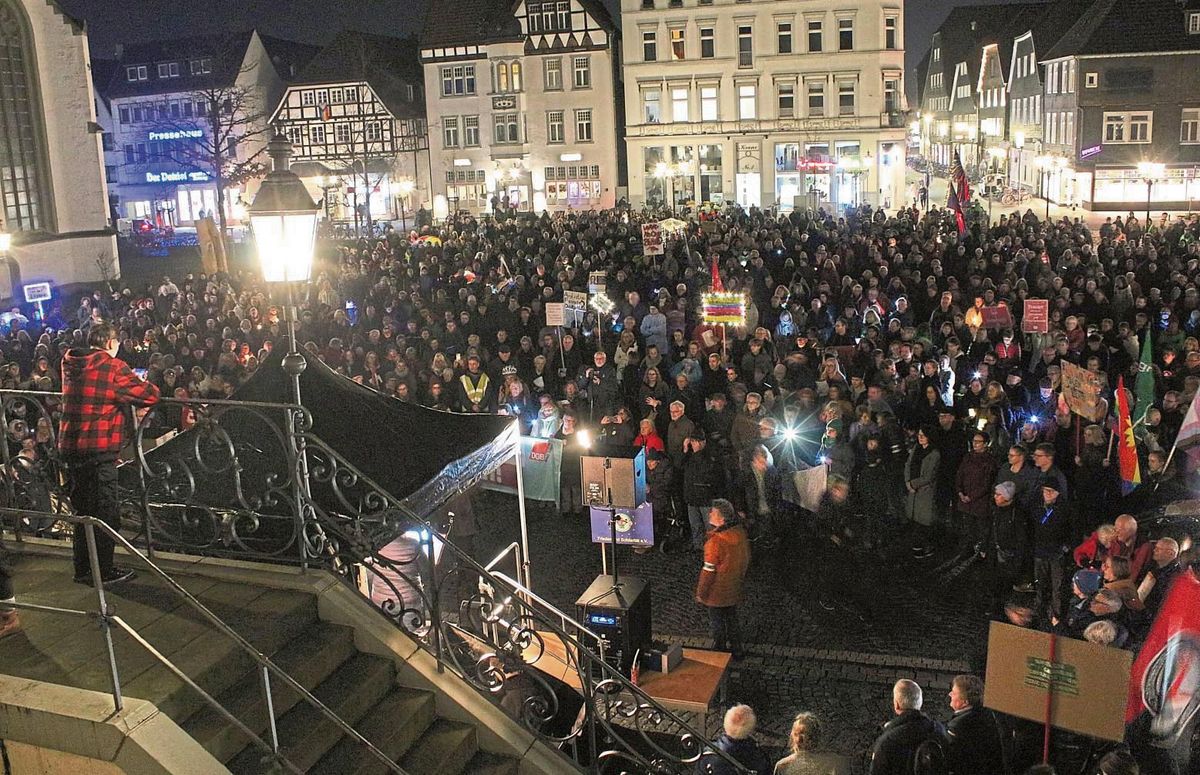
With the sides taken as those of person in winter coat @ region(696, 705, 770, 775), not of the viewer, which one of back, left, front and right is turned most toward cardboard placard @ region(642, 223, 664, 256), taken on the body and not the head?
front

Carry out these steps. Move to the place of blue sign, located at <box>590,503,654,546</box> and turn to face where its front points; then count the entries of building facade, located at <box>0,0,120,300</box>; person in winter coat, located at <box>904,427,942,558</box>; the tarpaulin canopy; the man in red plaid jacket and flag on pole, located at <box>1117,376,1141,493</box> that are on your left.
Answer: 2

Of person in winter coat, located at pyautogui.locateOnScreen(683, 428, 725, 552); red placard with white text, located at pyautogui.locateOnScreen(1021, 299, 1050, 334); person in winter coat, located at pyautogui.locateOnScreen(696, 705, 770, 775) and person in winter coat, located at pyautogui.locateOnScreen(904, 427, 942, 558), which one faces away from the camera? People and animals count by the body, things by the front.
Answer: person in winter coat, located at pyautogui.locateOnScreen(696, 705, 770, 775)

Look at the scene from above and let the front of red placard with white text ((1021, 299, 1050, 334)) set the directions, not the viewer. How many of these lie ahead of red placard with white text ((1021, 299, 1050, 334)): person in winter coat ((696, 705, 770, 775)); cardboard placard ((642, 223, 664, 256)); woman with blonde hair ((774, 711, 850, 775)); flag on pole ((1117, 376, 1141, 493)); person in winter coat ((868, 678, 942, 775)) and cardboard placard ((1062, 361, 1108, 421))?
5

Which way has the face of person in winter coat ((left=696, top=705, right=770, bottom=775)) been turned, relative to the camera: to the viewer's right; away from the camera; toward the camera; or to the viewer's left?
away from the camera

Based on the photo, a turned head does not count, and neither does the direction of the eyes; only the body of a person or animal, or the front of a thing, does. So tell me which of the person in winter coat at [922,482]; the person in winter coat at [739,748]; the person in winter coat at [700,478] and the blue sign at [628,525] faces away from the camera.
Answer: the person in winter coat at [739,748]

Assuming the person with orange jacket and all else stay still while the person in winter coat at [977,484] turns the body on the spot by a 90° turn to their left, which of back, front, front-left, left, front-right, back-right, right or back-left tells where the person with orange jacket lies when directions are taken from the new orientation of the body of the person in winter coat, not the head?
right

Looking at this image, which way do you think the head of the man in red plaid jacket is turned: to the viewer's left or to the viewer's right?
to the viewer's right

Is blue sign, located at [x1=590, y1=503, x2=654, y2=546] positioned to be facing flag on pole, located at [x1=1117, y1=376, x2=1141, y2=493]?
no

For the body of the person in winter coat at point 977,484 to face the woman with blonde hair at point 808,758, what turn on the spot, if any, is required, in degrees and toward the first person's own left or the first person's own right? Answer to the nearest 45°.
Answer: approximately 45° to the first person's own left

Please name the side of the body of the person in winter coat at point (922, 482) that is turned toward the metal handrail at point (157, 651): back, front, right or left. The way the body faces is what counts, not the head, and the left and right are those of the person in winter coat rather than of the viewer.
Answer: front

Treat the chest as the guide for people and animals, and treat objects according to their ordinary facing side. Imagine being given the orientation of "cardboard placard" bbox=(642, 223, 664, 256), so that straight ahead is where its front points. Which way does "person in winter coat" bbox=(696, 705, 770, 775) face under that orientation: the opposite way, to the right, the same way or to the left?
the opposite way

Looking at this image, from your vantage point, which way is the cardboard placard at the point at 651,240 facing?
toward the camera

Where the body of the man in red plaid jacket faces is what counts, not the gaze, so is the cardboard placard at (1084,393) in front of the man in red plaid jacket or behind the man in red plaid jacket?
in front

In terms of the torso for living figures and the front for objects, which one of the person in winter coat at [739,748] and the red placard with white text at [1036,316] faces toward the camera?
the red placard with white text

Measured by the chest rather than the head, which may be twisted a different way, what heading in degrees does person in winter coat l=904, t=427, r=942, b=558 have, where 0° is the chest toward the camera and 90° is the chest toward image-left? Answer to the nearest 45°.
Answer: approximately 45°
